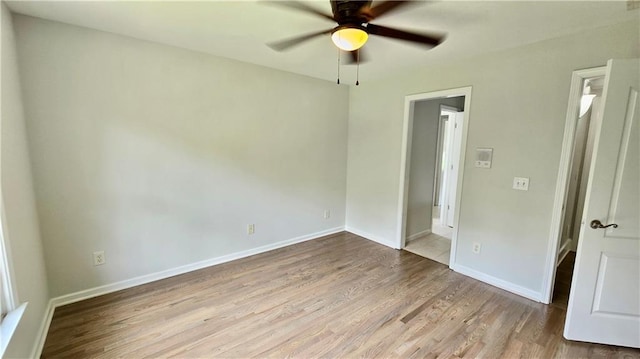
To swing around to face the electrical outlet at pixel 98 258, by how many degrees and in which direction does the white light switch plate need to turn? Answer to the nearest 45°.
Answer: approximately 45° to its right

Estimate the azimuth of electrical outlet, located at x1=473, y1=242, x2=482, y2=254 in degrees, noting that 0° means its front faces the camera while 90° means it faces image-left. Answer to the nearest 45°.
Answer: approximately 0°

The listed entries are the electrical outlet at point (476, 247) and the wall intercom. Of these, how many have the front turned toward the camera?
2

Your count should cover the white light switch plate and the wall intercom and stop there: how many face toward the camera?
2

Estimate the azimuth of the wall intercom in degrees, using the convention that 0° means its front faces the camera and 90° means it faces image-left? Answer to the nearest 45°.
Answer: approximately 0°
